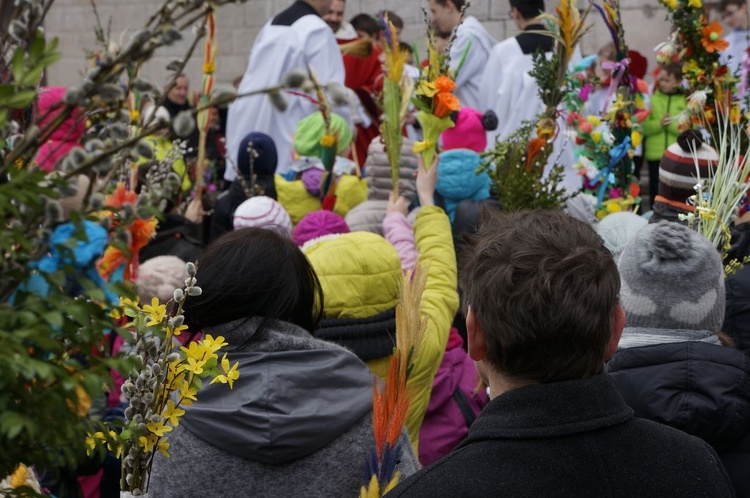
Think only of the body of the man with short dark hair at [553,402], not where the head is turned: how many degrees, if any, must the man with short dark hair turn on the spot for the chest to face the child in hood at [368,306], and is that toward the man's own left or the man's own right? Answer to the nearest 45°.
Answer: approximately 45° to the man's own left

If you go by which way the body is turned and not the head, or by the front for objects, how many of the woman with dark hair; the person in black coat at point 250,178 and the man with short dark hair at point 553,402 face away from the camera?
3

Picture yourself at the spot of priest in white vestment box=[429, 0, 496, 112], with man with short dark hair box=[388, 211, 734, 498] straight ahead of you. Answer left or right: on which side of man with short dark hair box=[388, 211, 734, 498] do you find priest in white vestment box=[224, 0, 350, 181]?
right

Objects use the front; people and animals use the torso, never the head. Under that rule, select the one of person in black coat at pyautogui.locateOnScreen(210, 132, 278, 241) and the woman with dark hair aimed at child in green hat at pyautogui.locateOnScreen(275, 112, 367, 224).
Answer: the woman with dark hair

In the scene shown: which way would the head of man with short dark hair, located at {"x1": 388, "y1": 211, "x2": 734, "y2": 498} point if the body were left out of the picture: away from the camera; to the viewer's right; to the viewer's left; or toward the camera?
away from the camera

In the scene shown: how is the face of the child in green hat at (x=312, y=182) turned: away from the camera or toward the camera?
away from the camera

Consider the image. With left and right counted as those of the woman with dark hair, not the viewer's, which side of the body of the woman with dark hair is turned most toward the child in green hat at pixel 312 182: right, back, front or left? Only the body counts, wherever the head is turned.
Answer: front

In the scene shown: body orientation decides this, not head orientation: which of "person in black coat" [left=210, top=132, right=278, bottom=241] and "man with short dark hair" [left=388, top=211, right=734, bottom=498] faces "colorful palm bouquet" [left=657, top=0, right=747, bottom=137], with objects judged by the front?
the man with short dark hair

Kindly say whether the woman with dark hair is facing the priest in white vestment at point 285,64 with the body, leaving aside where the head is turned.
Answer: yes

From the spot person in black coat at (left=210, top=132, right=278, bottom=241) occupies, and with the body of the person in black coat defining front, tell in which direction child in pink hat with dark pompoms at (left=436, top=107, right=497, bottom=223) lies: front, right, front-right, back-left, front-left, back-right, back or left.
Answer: back-right

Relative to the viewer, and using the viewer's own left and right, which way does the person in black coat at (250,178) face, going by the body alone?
facing away from the viewer

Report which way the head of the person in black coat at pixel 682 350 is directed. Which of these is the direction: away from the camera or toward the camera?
away from the camera

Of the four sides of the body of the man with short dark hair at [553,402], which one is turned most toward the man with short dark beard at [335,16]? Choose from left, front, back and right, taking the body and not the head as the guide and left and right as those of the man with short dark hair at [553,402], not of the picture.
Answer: front

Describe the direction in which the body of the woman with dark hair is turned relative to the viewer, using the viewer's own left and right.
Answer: facing away from the viewer

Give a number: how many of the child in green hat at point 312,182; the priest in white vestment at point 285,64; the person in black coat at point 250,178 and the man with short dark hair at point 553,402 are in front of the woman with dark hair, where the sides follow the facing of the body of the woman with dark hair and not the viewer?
3

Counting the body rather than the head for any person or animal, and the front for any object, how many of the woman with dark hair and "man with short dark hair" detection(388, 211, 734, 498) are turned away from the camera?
2

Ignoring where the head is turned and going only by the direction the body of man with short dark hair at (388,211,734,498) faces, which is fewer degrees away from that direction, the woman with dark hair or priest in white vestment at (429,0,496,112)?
the priest in white vestment

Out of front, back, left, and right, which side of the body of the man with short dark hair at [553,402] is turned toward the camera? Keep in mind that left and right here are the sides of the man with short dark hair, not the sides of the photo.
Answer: back

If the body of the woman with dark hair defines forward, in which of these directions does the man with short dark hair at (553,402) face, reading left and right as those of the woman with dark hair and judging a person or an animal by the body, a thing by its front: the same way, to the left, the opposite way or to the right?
the same way

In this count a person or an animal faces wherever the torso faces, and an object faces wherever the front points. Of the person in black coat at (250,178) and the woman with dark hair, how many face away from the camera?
2

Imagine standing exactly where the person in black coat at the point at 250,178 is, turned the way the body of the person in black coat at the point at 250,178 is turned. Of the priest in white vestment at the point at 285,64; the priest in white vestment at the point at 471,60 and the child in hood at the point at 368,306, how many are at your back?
1
